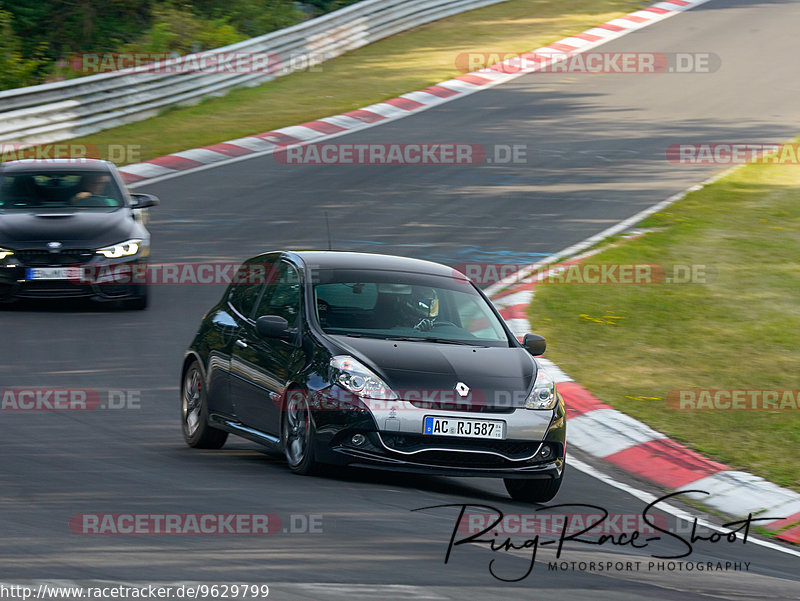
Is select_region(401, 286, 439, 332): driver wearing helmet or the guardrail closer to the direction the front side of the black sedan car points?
the driver wearing helmet

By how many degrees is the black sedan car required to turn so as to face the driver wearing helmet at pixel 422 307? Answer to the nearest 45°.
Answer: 0° — it already faces them

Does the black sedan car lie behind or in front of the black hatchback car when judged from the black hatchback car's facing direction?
behind

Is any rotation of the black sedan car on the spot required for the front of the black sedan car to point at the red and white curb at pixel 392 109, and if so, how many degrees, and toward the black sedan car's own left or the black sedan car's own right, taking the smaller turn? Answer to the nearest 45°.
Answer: approximately 135° to the black sedan car's own left

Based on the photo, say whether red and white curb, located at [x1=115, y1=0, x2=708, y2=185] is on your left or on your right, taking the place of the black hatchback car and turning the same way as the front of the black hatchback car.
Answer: on your left

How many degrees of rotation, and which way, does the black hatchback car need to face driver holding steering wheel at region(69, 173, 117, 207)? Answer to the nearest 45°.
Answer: approximately 180°

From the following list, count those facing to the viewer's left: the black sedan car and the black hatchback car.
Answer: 0

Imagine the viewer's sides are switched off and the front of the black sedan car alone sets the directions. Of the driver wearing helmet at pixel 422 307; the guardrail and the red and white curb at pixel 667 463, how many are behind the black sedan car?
1

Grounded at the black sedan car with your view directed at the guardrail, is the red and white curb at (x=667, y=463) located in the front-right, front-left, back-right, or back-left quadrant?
back-right

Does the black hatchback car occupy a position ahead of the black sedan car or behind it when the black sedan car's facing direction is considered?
ahead

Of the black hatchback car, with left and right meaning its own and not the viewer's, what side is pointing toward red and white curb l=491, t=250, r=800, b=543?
left

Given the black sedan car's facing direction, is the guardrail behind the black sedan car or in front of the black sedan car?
behind

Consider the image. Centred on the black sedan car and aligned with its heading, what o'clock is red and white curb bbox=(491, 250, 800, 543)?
The red and white curb is roughly at 11 o'clock from the black sedan car.

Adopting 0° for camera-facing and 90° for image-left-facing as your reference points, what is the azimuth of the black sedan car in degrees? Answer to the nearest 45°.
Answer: approximately 0°
